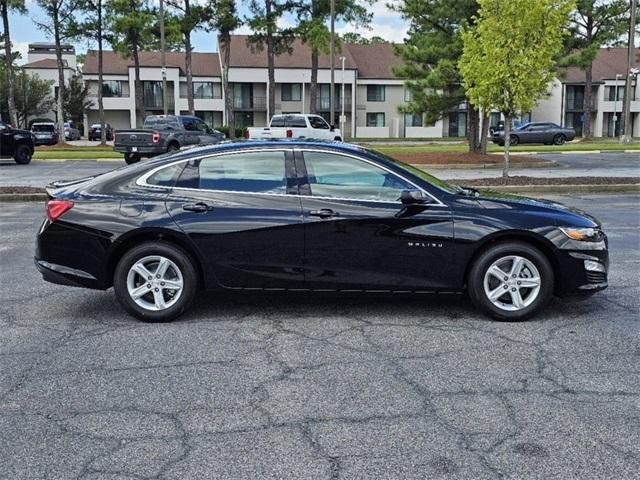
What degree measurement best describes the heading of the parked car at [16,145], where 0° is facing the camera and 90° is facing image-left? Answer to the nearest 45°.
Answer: approximately 270°

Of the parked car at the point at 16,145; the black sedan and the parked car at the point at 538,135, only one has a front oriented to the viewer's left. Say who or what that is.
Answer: the parked car at the point at 538,135

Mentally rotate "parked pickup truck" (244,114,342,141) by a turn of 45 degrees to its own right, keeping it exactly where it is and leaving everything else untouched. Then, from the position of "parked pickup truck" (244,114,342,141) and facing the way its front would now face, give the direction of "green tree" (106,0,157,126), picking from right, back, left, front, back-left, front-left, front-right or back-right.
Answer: back-left

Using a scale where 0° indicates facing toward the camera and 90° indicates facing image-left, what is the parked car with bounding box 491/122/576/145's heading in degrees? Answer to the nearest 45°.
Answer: approximately 90°

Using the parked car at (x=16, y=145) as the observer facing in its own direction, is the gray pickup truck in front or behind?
in front

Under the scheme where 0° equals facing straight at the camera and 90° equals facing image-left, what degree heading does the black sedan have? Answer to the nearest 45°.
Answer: approximately 270°

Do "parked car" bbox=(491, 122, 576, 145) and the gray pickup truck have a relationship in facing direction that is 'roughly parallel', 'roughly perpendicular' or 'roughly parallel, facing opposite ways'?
roughly perpendicular

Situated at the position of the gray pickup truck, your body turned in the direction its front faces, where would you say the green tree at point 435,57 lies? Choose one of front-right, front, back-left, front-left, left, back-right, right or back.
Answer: front-right

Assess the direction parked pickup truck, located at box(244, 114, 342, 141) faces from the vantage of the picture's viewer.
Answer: facing away from the viewer and to the right of the viewer

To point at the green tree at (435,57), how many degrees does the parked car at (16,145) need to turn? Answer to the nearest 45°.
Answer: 0° — it already faces it
